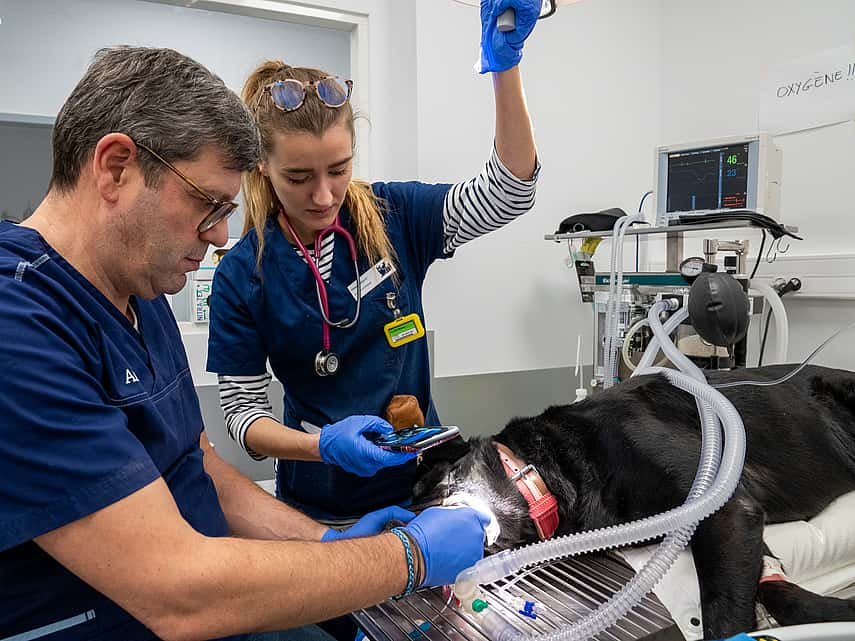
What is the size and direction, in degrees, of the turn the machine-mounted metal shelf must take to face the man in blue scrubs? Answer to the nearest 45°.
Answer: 0° — it already faces them

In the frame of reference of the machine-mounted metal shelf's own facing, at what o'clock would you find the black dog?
The black dog is roughly at 12 o'clock from the machine-mounted metal shelf.

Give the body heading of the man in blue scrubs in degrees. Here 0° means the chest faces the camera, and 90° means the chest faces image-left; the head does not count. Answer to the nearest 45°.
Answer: approximately 315°

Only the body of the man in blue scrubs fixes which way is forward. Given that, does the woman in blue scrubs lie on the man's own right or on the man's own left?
on the man's own left

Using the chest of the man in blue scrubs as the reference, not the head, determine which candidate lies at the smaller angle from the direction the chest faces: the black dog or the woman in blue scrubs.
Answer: the black dog

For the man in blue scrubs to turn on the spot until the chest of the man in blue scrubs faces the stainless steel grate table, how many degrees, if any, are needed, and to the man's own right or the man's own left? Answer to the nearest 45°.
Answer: approximately 45° to the man's own left

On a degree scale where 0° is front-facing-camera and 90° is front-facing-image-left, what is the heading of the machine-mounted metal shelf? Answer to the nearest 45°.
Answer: approximately 0°

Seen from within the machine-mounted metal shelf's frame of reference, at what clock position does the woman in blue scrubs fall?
The woman in blue scrubs is roughly at 1 o'clock from the machine-mounted metal shelf.

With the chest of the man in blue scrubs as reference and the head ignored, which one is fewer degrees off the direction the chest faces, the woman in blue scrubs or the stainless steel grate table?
the stainless steel grate table

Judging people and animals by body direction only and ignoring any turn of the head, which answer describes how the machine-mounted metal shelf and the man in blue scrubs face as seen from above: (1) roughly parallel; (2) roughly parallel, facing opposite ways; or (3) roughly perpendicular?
roughly perpendicular

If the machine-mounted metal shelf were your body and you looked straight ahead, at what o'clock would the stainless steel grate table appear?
The stainless steel grate table is roughly at 12 o'clock from the machine-mounted metal shelf.
